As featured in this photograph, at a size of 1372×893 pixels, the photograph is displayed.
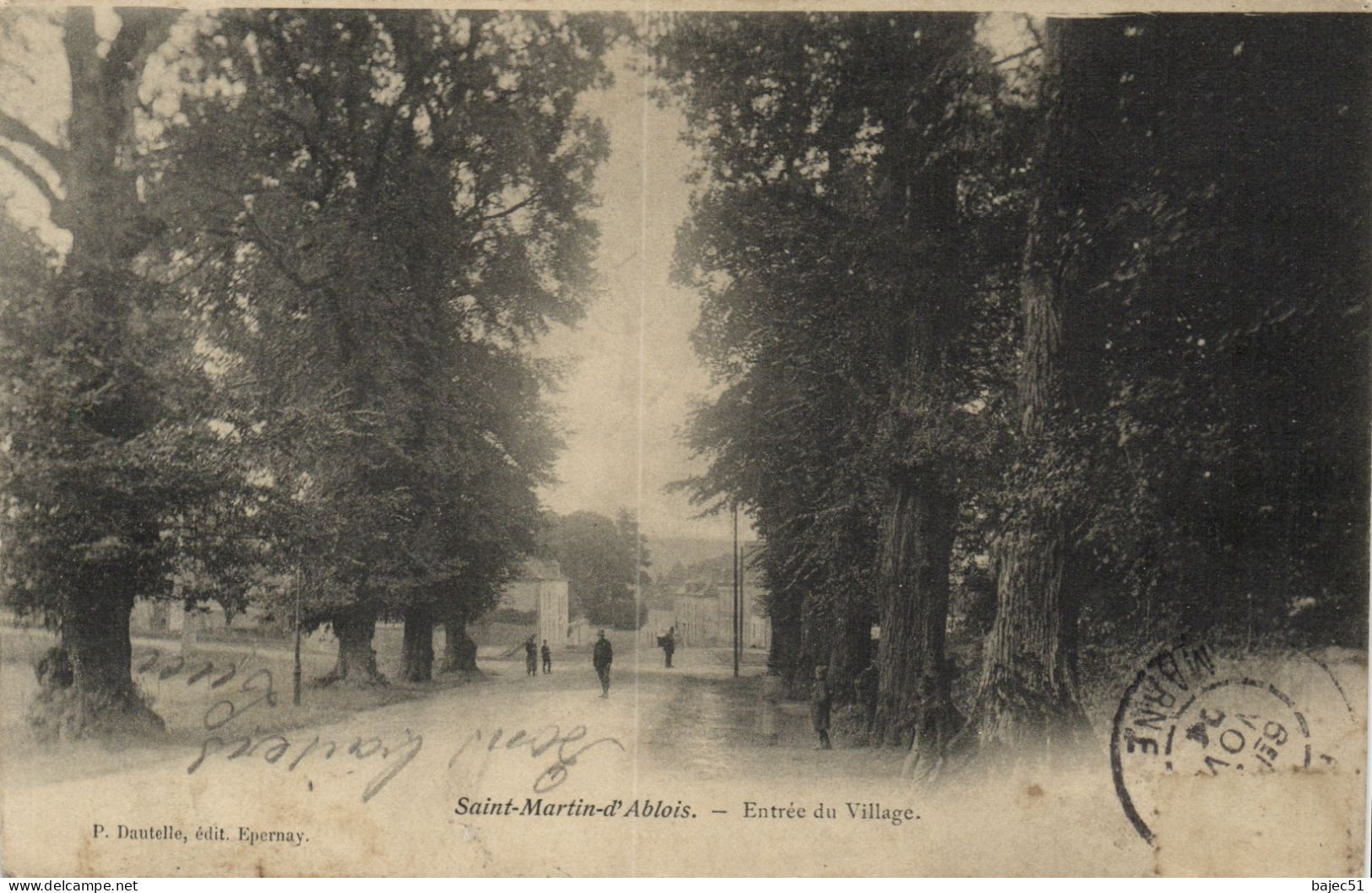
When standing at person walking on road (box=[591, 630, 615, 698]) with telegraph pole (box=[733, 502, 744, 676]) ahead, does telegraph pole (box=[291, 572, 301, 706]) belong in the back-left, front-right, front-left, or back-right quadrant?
back-left

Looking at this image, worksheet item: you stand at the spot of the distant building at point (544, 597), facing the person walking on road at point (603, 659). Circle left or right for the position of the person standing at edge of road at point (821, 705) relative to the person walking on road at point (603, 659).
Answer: left
